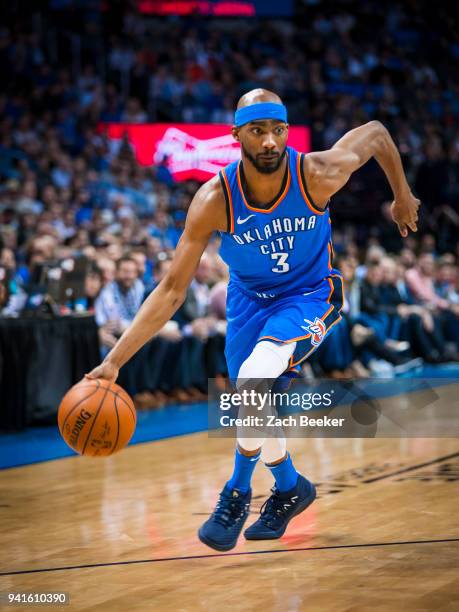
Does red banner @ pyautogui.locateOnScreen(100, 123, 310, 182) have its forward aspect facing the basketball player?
yes

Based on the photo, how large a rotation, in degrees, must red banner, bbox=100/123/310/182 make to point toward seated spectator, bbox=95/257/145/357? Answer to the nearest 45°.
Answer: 0° — it already faces them

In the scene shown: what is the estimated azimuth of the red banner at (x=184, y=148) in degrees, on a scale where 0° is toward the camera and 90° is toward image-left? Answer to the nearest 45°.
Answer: approximately 0°
